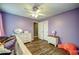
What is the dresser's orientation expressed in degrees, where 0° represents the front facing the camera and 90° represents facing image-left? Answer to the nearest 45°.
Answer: approximately 45°
